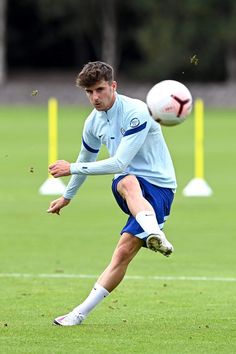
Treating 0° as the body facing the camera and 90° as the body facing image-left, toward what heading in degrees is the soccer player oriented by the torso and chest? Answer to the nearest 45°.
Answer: approximately 45°

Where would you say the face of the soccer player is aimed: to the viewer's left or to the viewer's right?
to the viewer's left
